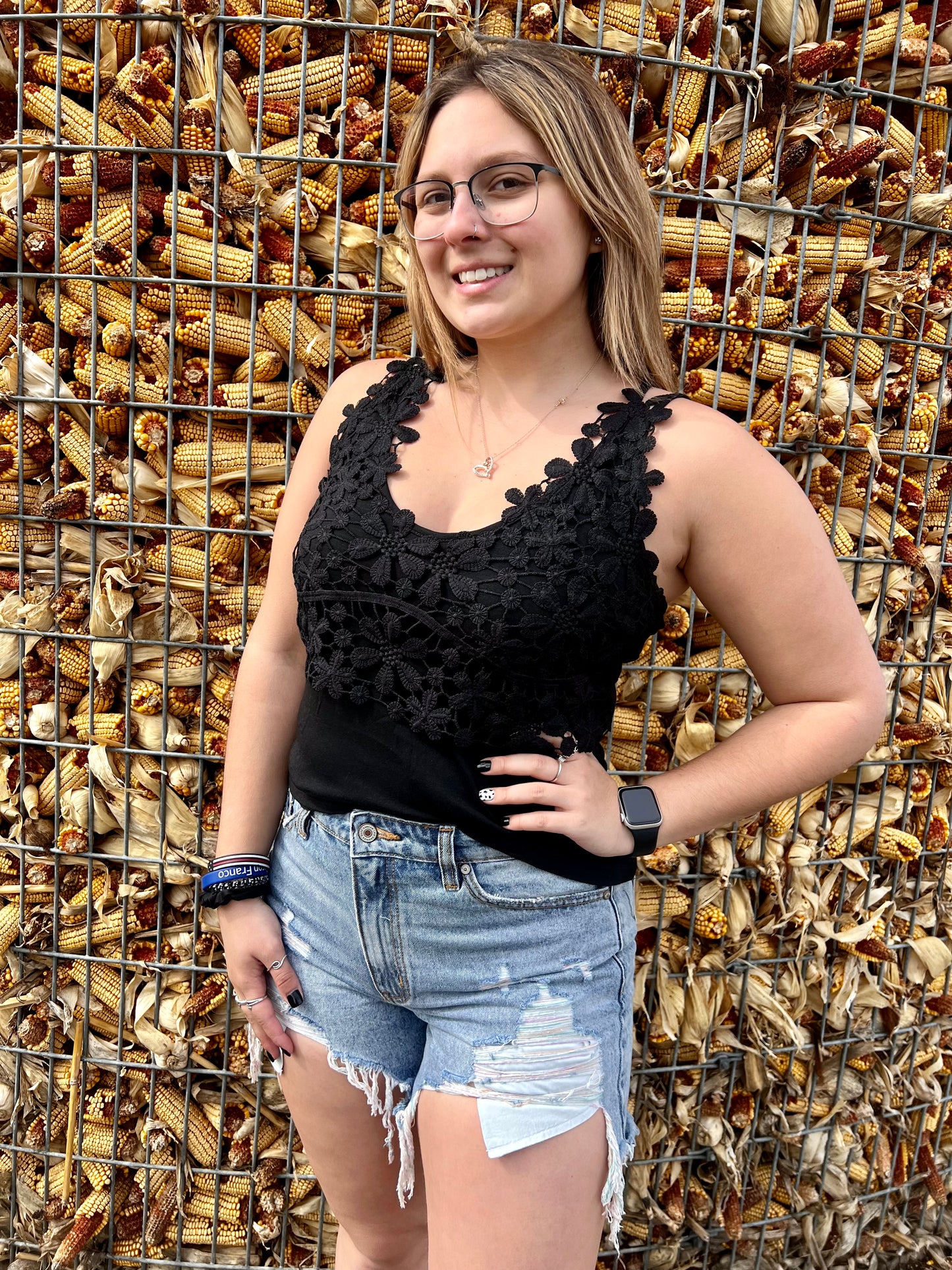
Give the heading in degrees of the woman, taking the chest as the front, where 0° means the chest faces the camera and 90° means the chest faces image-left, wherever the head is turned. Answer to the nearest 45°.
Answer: approximately 45°

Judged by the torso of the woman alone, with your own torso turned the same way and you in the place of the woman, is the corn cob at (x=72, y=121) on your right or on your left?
on your right

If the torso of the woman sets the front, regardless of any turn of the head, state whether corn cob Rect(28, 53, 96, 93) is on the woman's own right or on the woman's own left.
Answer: on the woman's own right

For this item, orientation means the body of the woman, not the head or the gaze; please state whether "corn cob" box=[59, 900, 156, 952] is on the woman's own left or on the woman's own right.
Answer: on the woman's own right

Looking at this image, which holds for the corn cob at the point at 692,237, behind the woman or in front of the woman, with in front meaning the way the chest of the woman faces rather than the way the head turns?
behind

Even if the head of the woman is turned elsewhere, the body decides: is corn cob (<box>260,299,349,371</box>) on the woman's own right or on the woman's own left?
on the woman's own right

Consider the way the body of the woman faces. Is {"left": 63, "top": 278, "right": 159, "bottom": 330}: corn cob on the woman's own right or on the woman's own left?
on the woman's own right
